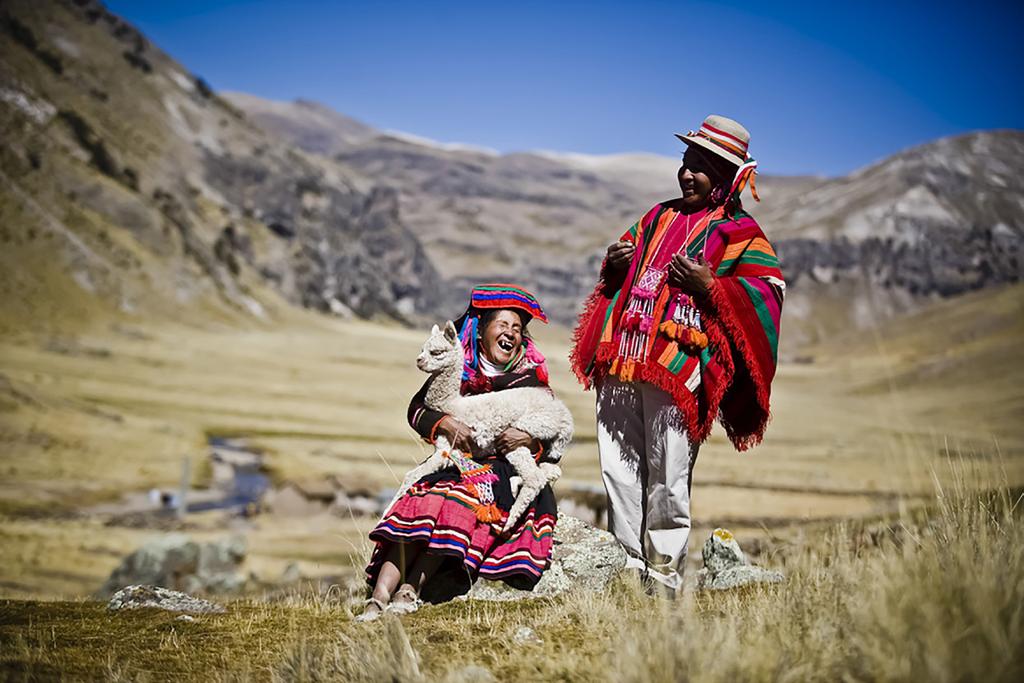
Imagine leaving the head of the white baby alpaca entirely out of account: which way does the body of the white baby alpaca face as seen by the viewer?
to the viewer's left

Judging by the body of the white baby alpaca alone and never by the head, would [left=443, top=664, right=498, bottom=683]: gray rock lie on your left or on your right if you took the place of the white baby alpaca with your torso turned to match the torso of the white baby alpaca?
on your left

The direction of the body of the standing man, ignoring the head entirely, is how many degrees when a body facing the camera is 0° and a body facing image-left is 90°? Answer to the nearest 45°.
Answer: approximately 45°

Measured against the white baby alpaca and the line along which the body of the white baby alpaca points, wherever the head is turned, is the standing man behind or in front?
behind

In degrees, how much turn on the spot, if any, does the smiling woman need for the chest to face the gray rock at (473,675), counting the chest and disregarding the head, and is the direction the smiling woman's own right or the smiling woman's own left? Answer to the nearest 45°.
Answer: approximately 45° to the smiling woman's own left

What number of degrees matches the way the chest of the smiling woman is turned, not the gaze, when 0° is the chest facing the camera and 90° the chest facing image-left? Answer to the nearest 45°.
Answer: approximately 45°
